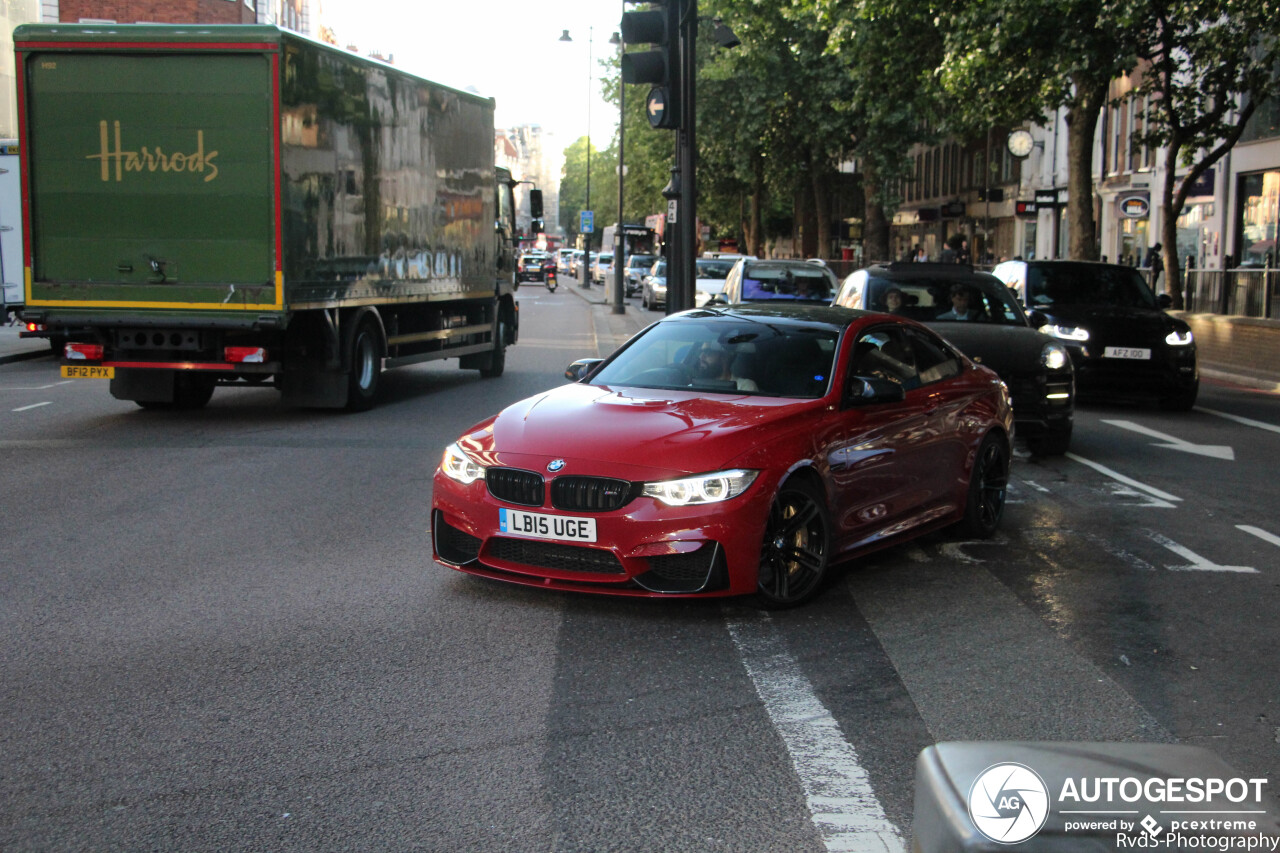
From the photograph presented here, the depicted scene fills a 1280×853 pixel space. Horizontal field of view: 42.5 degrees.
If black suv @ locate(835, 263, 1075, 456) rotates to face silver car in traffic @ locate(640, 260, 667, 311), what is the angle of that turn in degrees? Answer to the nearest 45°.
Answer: approximately 135° to its left

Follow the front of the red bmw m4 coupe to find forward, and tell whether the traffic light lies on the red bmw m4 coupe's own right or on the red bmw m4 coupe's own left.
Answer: on the red bmw m4 coupe's own right

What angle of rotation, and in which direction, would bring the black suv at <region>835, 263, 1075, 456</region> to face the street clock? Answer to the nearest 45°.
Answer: approximately 135° to its left

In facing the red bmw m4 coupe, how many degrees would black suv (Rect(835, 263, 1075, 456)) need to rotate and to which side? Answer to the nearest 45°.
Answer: approximately 45° to its right

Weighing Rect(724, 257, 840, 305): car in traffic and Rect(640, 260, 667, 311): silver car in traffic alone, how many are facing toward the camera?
2

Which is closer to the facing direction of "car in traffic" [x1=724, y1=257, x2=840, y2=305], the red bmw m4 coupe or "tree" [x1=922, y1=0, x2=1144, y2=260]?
the red bmw m4 coupe

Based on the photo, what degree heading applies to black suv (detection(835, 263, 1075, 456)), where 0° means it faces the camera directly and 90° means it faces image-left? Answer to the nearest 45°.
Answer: approximately 315°

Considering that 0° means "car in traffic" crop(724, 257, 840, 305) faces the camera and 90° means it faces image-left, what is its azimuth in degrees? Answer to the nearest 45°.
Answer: approximately 0°

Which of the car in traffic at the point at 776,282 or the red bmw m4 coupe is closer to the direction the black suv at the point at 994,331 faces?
the red bmw m4 coupe

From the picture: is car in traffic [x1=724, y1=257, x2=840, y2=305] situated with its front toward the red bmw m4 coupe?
yes
